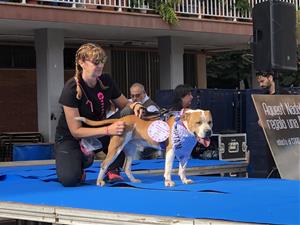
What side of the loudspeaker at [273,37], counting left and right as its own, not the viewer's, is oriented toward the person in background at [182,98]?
right

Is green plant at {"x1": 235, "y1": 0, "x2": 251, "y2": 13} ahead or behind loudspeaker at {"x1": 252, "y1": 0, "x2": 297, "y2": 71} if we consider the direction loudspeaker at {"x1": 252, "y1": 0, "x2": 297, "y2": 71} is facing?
behind

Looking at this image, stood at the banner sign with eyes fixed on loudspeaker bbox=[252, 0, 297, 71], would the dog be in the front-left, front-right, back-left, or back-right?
back-left

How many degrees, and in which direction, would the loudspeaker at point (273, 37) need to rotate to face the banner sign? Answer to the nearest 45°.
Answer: approximately 45° to its right

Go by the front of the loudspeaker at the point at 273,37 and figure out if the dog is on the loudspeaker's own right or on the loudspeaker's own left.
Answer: on the loudspeaker's own right

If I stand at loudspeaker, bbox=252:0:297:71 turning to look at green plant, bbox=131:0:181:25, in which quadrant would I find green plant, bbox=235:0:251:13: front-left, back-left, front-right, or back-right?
front-right

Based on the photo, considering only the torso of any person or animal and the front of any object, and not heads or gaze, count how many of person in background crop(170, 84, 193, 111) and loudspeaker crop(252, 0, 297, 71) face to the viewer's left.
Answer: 0

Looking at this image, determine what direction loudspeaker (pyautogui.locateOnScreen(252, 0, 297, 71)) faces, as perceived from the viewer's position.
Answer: facing the viewer and to the right of the viewer

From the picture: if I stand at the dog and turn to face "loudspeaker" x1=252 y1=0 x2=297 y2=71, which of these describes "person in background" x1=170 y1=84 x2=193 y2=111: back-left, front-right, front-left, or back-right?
front-left
